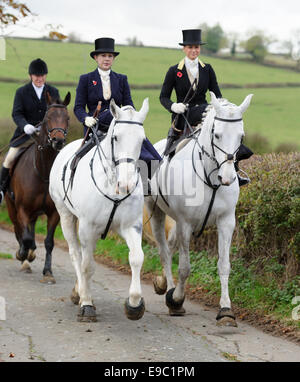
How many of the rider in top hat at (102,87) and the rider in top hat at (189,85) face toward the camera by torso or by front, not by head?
2

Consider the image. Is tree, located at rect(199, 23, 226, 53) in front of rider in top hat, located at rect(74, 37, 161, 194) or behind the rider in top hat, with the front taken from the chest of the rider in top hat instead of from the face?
behind

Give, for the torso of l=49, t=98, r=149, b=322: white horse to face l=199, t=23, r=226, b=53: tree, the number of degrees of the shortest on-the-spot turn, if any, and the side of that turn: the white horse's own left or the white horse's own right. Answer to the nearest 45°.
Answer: approximately 135° to the white horse's own left

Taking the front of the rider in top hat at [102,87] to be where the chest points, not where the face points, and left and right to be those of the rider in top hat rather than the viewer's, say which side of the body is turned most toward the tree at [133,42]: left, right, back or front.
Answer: back

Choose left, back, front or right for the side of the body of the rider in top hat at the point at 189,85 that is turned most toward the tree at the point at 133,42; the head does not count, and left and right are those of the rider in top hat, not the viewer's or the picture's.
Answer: back

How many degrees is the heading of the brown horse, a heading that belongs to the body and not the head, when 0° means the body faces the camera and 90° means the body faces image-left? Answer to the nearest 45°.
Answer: approximately 315°

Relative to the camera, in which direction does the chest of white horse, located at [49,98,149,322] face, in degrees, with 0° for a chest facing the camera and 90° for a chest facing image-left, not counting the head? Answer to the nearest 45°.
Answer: approximately 315°

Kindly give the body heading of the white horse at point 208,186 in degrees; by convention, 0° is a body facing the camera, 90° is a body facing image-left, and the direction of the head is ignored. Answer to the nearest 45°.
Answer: approximately 315°
